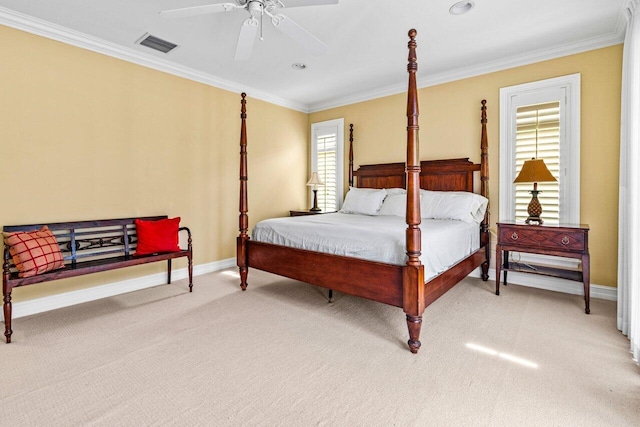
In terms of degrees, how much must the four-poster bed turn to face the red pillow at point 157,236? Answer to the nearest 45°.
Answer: approximately 45° to its right

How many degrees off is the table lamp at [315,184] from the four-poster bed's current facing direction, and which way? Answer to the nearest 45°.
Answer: approximately 90° to its right

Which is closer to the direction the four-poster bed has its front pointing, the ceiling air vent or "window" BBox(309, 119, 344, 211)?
the ceiling air vent

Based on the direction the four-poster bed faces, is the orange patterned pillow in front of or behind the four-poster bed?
in front

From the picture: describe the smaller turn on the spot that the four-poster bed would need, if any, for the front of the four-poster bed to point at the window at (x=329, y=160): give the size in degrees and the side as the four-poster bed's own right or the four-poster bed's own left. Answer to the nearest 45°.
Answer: approximately 135° to the four-poster bed's own right

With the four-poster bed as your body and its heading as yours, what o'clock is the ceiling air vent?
The ceiling air vent is roughly at 2 o'clock from the four-poster bed.

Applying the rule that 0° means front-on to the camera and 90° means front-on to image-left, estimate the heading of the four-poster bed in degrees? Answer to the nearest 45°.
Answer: approximately 45°

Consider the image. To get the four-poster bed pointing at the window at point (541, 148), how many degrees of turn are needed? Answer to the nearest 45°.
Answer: approximately 180°
